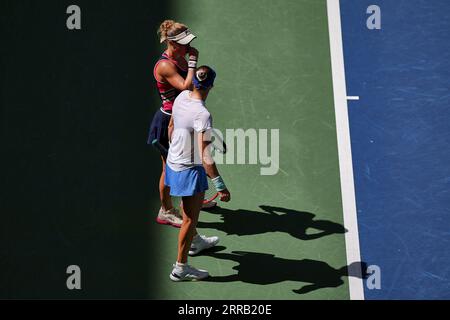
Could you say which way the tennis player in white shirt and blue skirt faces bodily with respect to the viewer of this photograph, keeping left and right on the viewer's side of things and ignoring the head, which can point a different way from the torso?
facing away from the viewer and to the right of the viewer

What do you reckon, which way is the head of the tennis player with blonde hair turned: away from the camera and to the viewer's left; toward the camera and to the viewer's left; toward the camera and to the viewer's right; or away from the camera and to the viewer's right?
toward the camera and to the viewer's right
